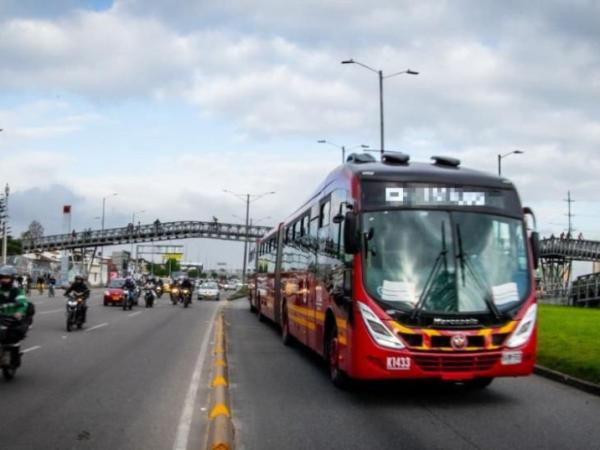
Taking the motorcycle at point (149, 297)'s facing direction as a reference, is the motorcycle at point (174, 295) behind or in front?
behind

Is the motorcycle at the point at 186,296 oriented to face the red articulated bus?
yes

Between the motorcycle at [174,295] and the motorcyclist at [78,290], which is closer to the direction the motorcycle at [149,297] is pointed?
the motorcyclist

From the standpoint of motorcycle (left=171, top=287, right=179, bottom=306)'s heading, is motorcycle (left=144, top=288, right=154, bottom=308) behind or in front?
in front

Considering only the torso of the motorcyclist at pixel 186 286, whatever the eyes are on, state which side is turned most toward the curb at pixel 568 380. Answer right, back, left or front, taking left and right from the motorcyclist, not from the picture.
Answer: front

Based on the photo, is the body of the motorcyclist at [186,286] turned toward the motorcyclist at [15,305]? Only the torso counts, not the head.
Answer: yes

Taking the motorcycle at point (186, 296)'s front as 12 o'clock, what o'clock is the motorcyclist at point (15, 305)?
The motorcyclist is roughly at 12 o'clock from the motorcycle.

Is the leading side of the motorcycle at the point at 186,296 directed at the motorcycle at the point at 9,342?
yes

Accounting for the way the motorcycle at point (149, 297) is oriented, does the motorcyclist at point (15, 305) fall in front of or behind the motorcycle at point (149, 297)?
in front

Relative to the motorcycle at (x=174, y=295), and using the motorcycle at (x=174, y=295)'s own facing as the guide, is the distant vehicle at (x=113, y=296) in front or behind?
in front
